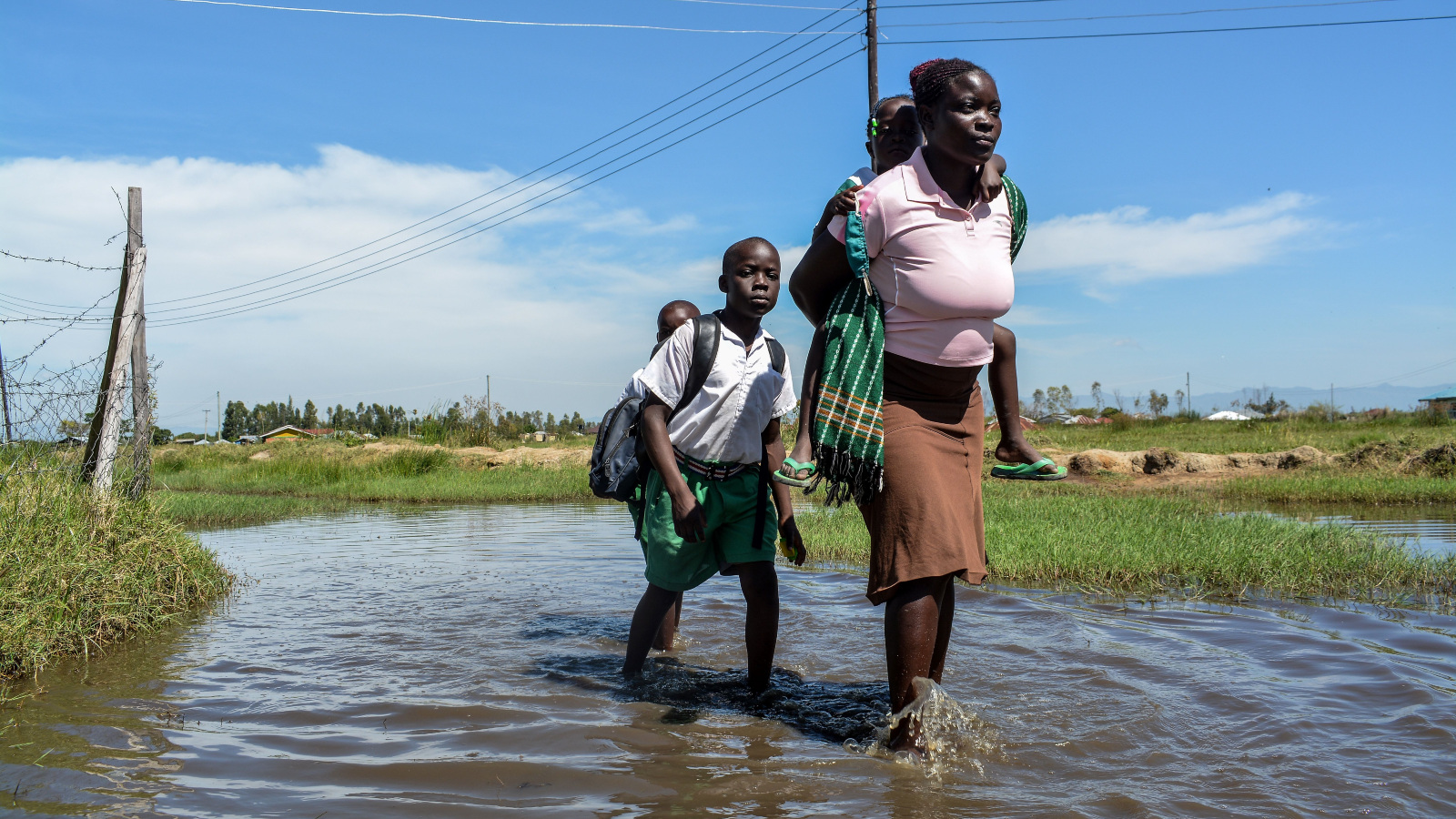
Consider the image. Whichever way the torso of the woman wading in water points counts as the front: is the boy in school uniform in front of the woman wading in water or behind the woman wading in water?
behind

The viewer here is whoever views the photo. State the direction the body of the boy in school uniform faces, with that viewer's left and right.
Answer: facing the viewer and to the right of the viewer

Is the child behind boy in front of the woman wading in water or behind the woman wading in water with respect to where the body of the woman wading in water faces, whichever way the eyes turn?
behind

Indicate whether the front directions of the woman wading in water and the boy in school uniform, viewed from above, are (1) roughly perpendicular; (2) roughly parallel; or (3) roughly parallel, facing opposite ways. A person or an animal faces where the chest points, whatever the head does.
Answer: roughly parallel

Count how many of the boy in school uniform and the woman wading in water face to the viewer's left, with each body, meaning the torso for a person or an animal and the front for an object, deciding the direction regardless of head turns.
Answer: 0

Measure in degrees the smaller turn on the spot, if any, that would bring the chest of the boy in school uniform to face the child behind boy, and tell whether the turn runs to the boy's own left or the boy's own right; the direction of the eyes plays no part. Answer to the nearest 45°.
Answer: approximately 135° to the boy's own left

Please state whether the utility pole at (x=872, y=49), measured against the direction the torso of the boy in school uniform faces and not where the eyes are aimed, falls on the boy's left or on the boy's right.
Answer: on the boy's left

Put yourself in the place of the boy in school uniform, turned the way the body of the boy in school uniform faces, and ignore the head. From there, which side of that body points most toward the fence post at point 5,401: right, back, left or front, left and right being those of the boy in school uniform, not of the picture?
back

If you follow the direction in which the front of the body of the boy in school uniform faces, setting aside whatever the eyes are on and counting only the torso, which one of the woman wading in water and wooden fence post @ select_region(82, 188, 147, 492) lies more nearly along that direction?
the woman wading in water

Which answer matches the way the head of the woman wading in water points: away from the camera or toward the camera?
toward the camera

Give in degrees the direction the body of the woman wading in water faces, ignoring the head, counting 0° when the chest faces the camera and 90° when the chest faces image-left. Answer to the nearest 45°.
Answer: approximately 315°

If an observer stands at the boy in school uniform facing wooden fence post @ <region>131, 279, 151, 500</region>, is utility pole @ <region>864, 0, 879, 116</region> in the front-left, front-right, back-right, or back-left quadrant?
front-right
